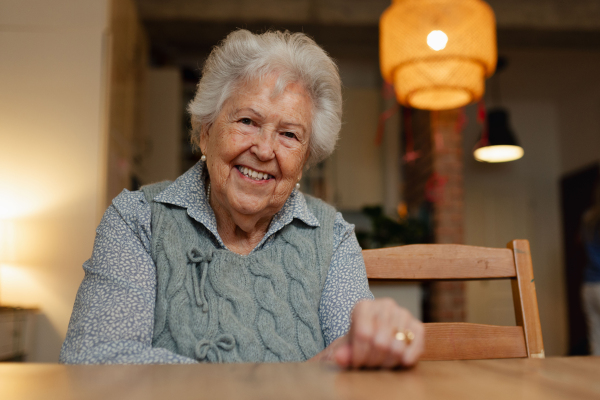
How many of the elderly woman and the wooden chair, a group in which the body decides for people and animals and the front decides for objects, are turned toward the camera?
2

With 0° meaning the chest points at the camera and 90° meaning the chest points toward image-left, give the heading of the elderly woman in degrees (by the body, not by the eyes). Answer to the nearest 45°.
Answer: approximately 0°

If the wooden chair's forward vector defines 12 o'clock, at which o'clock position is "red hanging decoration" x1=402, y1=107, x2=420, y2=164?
The red hanging decoration is roughly at 6 o'clock from the wooden chair.

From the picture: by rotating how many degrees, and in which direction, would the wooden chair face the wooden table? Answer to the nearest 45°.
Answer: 0° — it already faces it

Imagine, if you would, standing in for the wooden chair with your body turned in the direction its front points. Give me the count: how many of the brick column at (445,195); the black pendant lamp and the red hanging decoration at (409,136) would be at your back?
3

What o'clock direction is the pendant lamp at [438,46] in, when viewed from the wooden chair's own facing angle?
The pendant lamp is roughly at 6 o'clock from the wooden chair.

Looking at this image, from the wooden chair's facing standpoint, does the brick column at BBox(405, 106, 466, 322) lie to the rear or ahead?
to the rear
